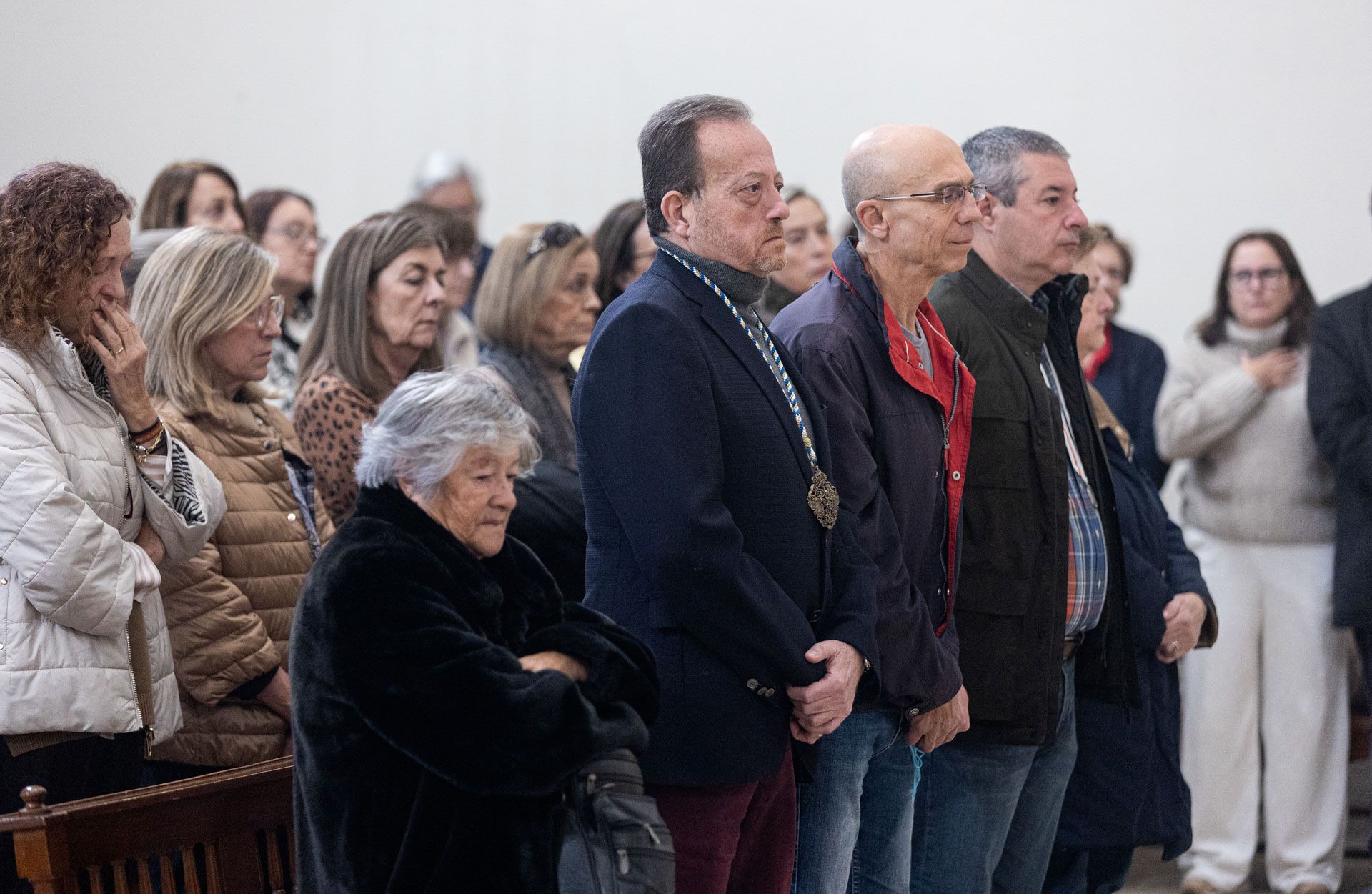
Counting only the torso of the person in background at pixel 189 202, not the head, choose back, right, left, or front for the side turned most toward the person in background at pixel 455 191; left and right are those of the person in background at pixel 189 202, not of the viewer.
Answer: left

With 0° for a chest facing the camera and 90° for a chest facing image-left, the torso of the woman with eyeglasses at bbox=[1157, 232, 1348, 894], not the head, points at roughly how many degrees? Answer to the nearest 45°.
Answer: approximately 0°

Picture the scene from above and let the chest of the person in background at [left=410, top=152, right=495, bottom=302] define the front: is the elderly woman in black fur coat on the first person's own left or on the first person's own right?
on the first person's own right

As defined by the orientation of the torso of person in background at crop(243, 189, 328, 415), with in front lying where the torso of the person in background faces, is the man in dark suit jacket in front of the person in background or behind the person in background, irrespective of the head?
in front

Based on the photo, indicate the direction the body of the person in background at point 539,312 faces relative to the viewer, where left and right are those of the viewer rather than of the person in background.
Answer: facing to the right of the viewer

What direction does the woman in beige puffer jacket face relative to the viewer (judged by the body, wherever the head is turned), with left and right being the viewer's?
facing to the right of the viewer

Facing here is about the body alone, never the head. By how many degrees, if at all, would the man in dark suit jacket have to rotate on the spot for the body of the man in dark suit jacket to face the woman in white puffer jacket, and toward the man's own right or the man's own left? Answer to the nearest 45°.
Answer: approximately 135° to the man's own right

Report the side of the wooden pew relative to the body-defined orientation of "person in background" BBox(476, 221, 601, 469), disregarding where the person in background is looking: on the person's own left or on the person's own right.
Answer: on the person's own right

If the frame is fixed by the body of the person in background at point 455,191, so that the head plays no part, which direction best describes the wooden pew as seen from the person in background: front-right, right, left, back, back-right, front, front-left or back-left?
front-right
